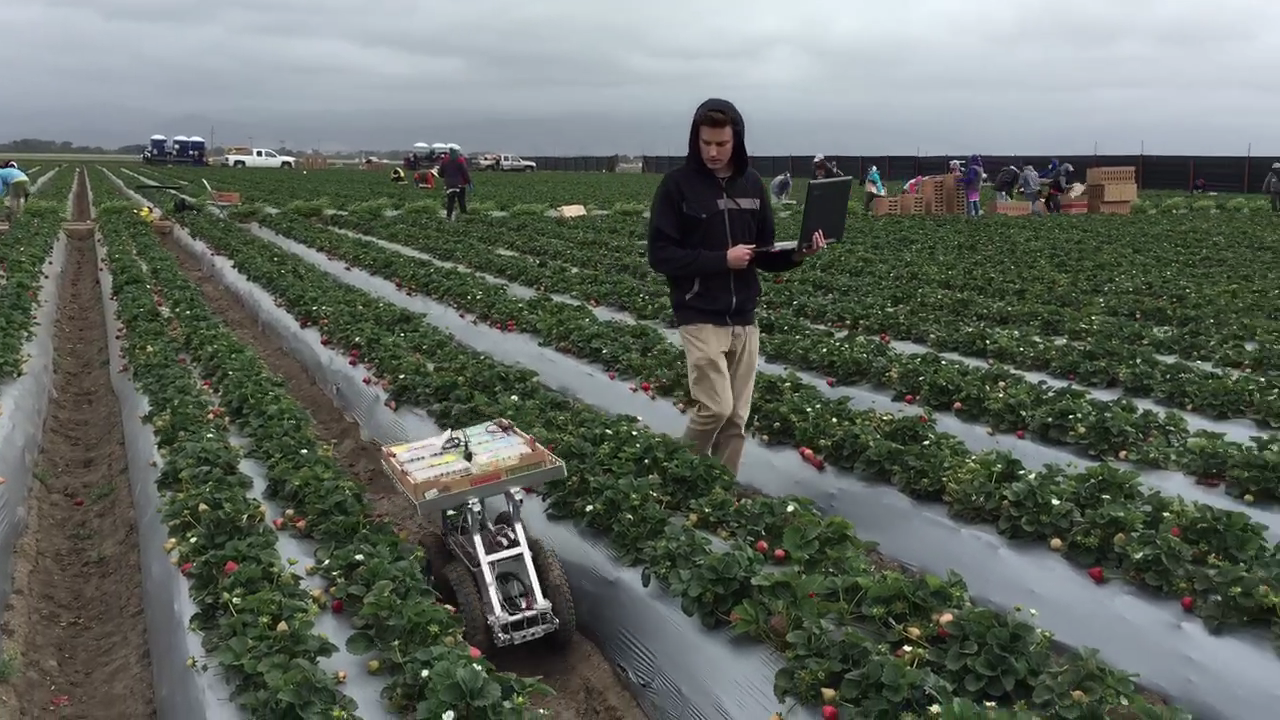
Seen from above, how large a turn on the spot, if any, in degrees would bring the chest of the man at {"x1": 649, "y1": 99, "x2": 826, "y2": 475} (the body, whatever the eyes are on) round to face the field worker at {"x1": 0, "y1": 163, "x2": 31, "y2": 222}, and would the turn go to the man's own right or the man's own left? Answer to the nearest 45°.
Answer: approximately 180°

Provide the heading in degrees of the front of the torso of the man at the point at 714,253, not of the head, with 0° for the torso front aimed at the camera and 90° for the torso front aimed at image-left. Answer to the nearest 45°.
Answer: approximately 315°

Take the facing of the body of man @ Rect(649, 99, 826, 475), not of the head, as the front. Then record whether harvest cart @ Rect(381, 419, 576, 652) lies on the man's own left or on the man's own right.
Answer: on the man's own right

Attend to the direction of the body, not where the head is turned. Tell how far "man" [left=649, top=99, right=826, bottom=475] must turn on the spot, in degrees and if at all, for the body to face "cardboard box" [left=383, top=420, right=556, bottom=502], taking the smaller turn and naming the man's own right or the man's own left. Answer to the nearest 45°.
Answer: approximately 90° to the man's own right

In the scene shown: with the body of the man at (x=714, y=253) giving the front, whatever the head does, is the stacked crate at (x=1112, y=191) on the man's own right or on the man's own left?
on the man's own left

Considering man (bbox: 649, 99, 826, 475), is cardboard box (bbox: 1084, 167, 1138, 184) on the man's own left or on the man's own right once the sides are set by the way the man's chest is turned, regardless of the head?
on the man's own left

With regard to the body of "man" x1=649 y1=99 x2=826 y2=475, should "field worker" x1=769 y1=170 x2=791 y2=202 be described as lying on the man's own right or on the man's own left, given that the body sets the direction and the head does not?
on the man's own left

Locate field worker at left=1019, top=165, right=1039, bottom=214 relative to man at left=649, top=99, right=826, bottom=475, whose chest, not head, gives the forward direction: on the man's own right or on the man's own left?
on the man's own left

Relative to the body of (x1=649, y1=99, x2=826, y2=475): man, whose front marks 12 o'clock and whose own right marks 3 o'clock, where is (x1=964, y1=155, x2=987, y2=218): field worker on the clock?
The field worker is roughly at 8 o'clock from the man.

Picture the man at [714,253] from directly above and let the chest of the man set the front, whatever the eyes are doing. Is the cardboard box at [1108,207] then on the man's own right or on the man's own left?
on the man's own left

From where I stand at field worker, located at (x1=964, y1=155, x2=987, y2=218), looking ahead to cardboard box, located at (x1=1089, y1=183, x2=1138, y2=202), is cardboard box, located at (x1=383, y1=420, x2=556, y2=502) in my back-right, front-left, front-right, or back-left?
back-right

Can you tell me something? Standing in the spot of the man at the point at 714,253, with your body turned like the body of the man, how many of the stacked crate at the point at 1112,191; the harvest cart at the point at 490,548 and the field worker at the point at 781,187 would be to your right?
1
